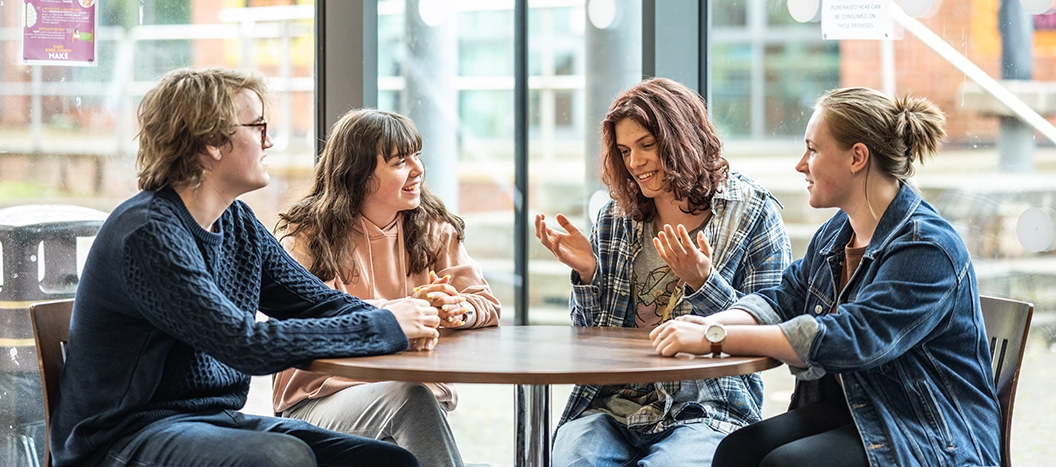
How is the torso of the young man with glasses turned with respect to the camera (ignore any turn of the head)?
to the viewer's right

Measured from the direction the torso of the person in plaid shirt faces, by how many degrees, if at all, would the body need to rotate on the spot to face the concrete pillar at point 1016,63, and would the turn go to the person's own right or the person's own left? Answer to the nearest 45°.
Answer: approximately 180°

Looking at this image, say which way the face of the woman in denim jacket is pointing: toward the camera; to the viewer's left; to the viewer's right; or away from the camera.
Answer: to the viewer's left

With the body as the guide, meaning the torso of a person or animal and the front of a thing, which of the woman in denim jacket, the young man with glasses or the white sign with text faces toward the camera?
the white sign with text

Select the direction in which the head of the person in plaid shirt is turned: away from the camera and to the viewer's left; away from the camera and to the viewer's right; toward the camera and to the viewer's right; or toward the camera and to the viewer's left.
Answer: toward the camera and to the viewer's left

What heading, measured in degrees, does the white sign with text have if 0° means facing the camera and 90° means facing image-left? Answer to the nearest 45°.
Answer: approximately 0°

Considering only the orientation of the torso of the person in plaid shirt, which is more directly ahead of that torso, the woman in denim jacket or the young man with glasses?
the young man with glasses

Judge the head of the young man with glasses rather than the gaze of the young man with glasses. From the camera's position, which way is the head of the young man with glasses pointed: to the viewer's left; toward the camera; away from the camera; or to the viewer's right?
to the viewer's right

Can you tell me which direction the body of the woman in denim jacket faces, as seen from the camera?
to the viewer's left
